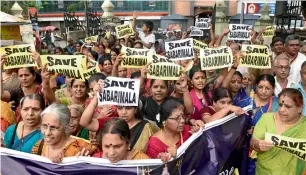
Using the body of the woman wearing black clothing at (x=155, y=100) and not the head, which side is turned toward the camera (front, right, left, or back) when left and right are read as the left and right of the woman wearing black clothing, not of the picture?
front

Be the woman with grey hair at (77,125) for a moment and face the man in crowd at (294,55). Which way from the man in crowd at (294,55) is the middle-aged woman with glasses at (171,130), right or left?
right

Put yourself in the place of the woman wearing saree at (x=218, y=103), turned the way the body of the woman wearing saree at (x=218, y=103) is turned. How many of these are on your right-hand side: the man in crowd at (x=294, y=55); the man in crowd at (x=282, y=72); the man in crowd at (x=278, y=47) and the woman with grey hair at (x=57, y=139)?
1

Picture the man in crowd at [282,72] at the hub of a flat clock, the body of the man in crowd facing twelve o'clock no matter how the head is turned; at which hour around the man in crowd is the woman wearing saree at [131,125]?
The woman wearing saree is roughly at 1 o'clock from the man in crowd.

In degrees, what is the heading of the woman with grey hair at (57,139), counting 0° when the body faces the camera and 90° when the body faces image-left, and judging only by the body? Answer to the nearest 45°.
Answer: approximately 45°

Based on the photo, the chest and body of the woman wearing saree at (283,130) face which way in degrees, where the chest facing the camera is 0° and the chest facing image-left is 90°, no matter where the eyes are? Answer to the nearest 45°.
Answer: approximately 45°

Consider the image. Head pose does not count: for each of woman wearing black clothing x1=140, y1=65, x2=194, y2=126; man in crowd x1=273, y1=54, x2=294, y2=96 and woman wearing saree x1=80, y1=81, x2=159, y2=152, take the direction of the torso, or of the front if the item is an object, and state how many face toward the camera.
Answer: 3

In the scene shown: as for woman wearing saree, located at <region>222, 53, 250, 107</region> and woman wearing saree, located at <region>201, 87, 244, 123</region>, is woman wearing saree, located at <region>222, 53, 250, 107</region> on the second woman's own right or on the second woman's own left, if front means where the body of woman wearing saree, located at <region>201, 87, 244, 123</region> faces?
on the second woman's own left

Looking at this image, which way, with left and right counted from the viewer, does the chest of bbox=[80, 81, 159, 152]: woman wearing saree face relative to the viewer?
facing the viewer

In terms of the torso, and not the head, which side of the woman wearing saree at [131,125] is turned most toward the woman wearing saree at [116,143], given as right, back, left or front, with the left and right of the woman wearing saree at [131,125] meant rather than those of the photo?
front

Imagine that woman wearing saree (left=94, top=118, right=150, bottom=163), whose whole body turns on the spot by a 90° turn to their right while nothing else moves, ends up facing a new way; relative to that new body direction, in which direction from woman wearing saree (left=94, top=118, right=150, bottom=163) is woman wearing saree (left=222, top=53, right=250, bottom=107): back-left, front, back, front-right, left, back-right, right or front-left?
right

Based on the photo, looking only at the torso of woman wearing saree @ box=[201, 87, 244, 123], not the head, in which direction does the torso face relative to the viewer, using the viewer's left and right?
facing the viewer and to the right of the viewer
